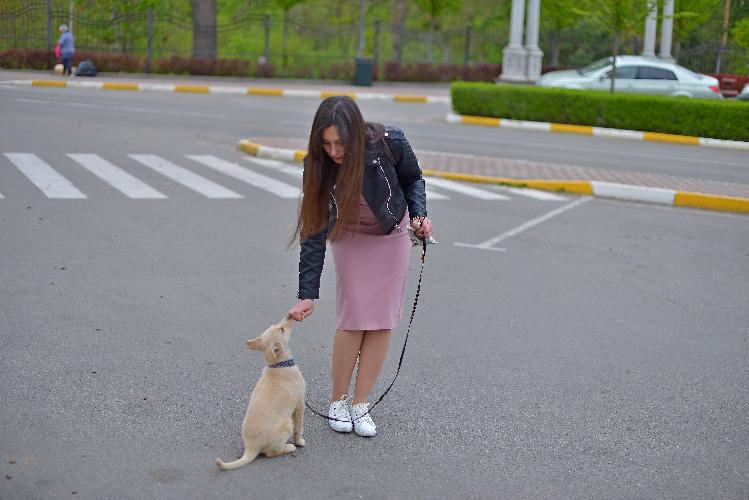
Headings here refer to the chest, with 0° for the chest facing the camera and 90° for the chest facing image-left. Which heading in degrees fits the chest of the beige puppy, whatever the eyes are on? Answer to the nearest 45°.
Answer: approximately 225°

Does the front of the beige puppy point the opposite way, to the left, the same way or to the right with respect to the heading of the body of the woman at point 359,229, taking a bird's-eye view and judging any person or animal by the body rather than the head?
the opposite way

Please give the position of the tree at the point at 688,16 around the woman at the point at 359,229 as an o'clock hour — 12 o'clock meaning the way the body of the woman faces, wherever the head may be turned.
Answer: The tree is roughly at 7 o'clock from the woman.

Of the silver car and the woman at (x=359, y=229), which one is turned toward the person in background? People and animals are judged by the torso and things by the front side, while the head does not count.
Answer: the silver car

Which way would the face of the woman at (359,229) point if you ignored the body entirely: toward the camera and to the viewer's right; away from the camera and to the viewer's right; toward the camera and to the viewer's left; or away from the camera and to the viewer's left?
toward the camera and to the viewer's left

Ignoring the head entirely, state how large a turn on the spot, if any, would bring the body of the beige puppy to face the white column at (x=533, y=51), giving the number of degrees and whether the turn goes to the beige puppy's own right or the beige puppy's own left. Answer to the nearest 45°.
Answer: approximately 45° to the beige puppy's own left

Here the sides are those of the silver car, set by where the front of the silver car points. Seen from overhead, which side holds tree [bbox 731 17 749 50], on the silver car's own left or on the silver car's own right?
on the silver car's own right

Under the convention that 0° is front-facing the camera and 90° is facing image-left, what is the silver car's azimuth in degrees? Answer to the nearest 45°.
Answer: approximately 90°

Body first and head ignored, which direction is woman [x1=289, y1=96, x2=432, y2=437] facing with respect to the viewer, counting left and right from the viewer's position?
facing the viewer and to the left of the viewer
